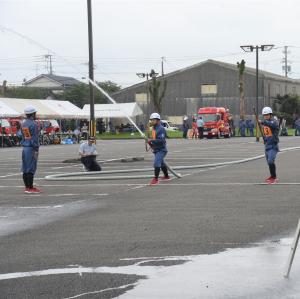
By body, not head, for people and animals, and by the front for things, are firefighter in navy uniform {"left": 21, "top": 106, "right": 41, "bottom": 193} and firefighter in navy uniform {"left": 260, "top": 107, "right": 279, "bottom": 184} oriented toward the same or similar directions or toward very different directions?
very different directions

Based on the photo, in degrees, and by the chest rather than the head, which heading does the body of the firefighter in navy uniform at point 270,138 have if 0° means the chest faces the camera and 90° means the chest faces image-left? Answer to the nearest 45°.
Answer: approximately 45°

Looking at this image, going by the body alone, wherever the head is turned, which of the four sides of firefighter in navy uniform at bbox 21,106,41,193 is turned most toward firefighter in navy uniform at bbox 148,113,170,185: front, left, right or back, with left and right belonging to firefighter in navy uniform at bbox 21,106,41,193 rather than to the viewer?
front

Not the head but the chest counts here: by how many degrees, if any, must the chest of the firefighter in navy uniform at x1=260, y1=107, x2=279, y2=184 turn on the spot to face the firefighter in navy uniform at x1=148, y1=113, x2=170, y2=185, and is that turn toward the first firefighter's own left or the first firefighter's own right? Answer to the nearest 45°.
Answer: approximately 45° to the first firefighter's own right
